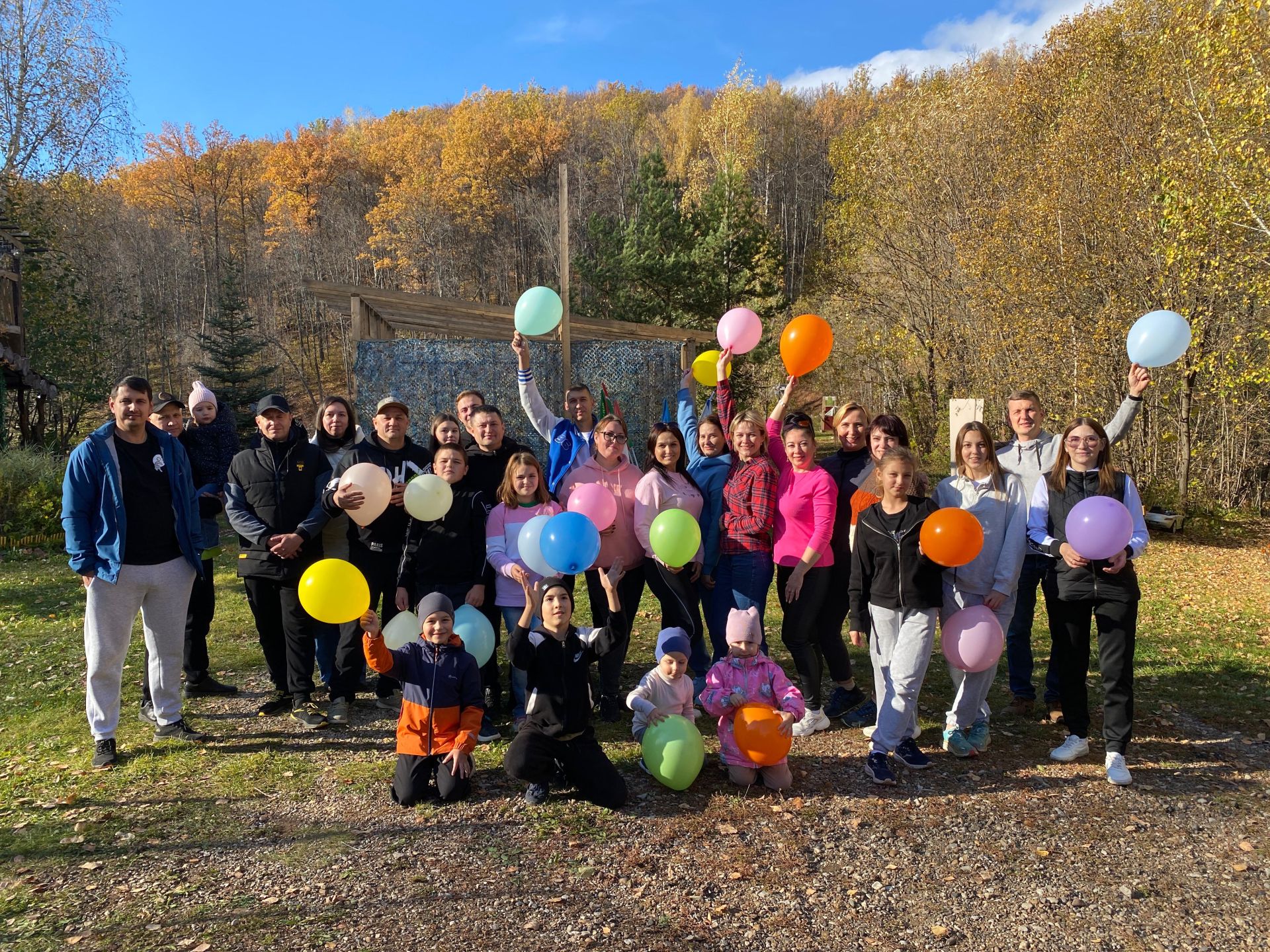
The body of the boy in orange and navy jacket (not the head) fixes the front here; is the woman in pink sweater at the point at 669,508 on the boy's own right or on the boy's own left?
on the boy's own left

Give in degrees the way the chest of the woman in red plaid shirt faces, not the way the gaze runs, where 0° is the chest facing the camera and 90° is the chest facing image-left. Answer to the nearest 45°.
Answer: approximately 45°

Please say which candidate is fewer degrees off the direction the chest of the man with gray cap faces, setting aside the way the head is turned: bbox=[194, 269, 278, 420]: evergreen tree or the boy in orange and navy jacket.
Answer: the boy in orange and navy jacket
